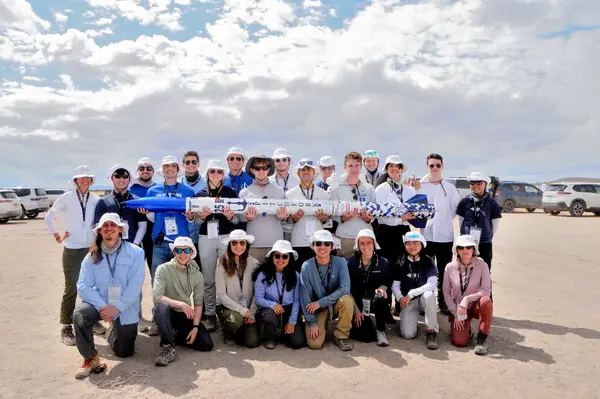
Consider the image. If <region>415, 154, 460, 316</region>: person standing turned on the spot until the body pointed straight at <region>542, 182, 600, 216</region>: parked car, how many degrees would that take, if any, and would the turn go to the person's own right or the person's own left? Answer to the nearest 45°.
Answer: approximately 180°

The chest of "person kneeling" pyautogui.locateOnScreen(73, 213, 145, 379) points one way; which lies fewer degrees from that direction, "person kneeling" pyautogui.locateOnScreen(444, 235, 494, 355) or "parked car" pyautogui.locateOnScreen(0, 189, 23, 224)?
the person kneeling

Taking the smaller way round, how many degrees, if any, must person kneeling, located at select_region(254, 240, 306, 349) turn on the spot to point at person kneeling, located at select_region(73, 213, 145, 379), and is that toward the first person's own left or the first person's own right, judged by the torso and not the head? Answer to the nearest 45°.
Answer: approximately 90° to the first person's own right

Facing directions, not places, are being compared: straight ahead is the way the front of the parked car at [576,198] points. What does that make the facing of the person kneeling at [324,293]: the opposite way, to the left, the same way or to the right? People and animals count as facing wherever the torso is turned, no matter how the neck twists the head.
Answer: to the right

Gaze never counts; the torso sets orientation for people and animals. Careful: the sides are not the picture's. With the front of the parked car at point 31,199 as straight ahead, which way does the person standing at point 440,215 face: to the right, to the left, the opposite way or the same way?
to the left

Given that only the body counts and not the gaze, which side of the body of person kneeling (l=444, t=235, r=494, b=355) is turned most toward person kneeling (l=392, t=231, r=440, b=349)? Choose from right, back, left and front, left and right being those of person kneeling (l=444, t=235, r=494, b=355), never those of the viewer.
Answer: right

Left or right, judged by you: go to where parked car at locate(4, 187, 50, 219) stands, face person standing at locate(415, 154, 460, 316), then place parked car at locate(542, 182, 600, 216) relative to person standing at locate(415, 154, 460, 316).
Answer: left

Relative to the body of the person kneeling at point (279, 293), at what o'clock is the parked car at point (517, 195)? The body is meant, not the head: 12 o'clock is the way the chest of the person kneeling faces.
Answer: The parked car is roughly at 7 o'clock from the person kneeling.

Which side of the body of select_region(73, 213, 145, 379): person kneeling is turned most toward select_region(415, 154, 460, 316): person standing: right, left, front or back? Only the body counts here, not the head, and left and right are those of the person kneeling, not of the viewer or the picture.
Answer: left
